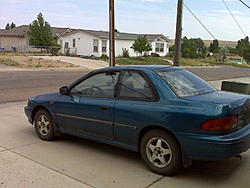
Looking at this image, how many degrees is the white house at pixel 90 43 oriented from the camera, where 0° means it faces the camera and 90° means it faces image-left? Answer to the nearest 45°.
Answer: approximately 0°

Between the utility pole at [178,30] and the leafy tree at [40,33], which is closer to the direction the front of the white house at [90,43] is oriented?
the utility pole

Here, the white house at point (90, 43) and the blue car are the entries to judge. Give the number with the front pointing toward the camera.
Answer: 1

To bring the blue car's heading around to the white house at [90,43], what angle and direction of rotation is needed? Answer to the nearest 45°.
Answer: approximately 45° to its right

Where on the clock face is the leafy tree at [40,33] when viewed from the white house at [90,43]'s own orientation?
The leafy tree is roughly at 3 o'clock from the white house.

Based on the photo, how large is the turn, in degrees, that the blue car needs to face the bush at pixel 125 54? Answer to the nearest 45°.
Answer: approximately 45° to its right

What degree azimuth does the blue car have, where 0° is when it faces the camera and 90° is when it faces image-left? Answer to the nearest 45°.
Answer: approximately 135°

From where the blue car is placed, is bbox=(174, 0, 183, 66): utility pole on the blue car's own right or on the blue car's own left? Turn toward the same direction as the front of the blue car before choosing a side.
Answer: on the blue car's own right

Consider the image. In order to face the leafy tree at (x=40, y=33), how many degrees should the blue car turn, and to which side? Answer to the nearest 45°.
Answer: approximately 45° to its right
